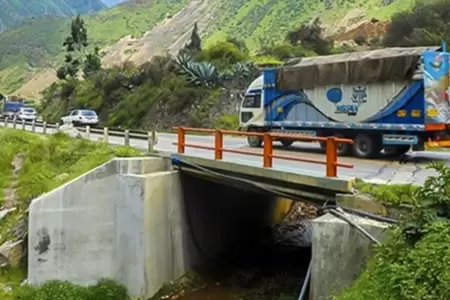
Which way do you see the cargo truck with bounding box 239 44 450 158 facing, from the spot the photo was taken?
facing away from the viewer and to the left of the viewer

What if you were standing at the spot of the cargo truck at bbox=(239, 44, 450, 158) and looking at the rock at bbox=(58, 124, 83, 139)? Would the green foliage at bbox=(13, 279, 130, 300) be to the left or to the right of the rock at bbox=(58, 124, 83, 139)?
left

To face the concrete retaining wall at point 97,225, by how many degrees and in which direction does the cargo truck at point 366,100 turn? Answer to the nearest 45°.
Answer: approximately 90° to its left

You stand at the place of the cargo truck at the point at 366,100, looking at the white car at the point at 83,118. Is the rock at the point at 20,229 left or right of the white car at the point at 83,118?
left

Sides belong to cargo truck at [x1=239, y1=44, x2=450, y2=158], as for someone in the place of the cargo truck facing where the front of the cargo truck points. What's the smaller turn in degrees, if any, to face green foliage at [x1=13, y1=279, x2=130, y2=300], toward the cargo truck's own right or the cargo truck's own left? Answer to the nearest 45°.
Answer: approximately 90° to the cargo truck's own left
